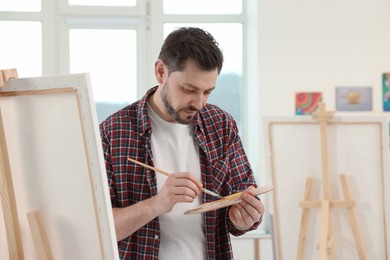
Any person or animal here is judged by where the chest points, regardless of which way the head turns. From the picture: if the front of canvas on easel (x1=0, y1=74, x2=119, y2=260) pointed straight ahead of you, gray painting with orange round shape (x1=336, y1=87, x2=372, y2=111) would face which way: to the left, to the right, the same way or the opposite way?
the opposite way

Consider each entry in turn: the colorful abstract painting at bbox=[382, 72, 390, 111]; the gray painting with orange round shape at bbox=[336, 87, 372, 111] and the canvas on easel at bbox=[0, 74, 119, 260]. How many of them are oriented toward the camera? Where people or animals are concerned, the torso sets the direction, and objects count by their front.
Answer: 2

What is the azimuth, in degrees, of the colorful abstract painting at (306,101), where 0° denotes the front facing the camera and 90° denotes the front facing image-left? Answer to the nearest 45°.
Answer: approximately 0°

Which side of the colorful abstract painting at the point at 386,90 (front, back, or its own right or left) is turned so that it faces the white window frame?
right

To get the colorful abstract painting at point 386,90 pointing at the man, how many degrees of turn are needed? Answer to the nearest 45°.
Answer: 0° — it already faces them

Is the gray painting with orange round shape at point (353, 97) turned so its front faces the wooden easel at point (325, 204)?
yes
